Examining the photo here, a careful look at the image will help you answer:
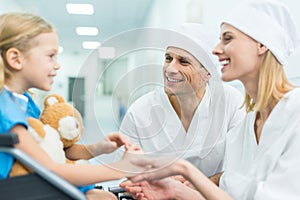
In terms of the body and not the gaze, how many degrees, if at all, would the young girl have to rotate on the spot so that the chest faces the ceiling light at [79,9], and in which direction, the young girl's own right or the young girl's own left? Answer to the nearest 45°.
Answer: approximately 90° to the young girl's own left

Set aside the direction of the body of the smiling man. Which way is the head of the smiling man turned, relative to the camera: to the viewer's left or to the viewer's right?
to the viewer's left

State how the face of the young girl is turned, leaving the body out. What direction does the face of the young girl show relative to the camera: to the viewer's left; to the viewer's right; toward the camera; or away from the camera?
to the viewer's right

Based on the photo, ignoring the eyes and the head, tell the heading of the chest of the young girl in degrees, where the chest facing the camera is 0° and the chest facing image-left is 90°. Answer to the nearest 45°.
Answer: approximately 270°
